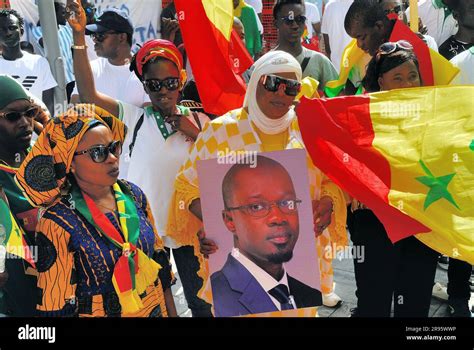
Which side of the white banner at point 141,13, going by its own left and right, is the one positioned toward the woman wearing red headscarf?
front

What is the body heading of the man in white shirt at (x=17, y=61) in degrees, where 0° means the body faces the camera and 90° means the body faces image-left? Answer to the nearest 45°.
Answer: approximately 0°

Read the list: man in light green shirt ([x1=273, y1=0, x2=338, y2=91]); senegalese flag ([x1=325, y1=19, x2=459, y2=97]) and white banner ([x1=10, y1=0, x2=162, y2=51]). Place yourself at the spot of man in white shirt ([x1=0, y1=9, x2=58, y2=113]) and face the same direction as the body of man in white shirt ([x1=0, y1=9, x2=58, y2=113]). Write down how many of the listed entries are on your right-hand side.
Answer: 0

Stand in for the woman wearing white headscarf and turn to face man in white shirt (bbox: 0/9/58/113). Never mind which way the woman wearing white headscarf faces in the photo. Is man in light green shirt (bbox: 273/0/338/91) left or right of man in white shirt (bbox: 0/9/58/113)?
right

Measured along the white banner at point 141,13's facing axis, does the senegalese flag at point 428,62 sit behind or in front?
in front

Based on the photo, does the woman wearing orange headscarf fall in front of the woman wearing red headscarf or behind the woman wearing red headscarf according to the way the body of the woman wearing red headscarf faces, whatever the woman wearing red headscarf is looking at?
in front

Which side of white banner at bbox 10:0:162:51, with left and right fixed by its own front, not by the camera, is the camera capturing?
front

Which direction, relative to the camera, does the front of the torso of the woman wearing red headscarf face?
toward the camera

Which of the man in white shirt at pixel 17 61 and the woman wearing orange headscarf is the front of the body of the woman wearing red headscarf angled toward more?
the woman wearing orange headscarf

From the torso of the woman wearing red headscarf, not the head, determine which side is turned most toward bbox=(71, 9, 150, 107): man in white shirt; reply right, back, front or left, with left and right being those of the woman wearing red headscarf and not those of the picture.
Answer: back

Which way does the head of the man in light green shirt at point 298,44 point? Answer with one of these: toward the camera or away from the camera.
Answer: toward the camera

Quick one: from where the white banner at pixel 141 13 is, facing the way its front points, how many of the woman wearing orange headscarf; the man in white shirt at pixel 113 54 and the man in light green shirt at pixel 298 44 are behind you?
0
